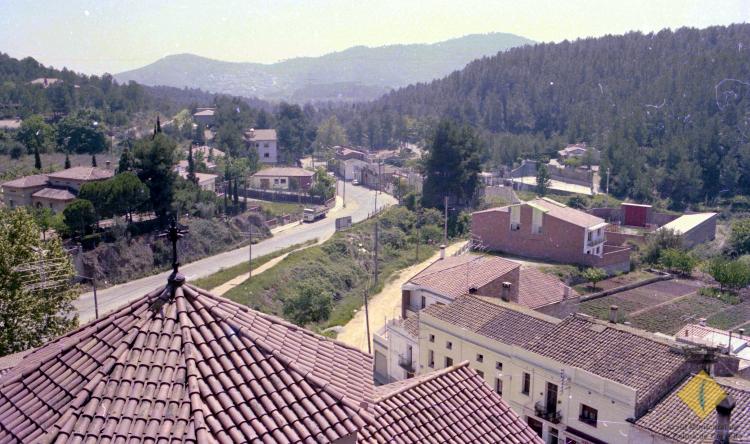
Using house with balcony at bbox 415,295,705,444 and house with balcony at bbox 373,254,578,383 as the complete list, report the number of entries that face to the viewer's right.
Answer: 0

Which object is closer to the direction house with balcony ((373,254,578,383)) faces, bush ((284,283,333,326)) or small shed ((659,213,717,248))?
the bush

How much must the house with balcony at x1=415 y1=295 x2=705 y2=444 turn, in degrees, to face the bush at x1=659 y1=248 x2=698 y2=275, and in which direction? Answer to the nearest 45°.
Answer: approximately 135° to its right

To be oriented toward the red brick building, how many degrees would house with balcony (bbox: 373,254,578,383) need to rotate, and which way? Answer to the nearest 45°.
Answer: approximately 135° to its right

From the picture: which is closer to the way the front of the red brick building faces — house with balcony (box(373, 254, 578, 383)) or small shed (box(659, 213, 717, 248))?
the house with balcony

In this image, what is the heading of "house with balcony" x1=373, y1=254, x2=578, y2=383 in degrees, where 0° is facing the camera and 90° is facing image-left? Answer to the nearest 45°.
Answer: approximately 45°

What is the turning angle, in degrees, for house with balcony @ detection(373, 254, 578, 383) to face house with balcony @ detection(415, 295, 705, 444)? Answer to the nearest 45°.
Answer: approximately 90° to its left

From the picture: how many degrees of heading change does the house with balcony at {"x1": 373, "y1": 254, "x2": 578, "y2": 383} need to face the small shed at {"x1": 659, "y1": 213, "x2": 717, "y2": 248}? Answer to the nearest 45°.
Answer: approximately 180°
